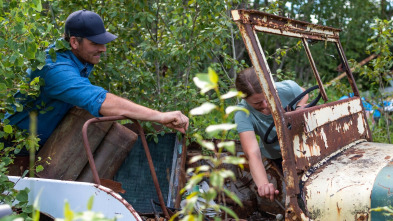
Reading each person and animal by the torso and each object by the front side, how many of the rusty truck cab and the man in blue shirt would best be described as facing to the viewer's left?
0

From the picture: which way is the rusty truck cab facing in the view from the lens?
facing the viewer and to the right of the viewer

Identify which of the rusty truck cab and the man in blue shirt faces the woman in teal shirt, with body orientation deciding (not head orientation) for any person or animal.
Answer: the man in blue shirt

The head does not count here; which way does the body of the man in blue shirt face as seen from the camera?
to the viewer's right

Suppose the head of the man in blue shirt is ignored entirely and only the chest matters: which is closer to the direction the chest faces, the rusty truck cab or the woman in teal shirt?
the woman in teal shirt

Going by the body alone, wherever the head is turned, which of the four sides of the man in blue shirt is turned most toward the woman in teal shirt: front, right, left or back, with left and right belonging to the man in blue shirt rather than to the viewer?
front
